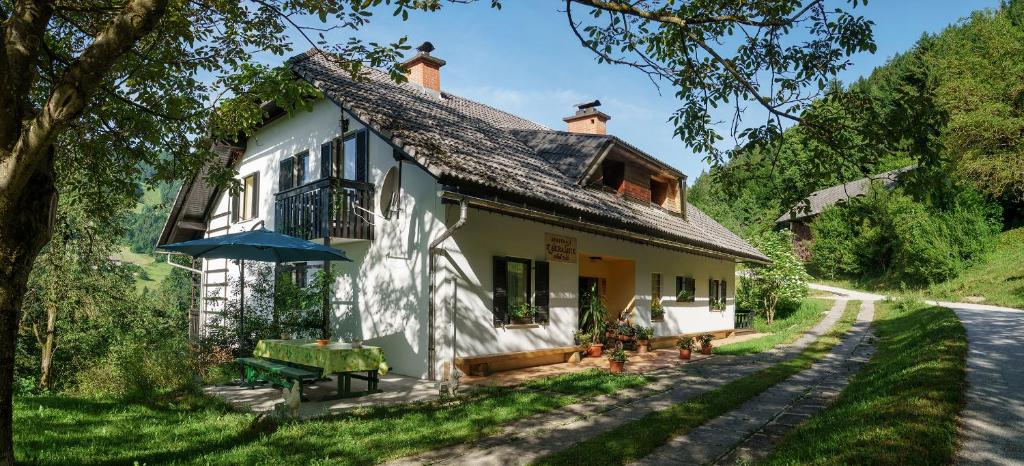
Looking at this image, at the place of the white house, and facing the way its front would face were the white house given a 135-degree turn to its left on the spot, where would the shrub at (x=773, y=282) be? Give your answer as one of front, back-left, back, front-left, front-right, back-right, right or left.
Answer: front-right

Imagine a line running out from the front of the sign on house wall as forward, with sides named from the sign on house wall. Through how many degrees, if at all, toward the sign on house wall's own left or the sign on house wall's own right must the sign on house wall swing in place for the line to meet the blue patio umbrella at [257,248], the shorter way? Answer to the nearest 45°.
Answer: approximately 90° to the sign on house wall's own right

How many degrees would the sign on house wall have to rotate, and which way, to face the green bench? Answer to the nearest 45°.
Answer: approximately 90° to its right

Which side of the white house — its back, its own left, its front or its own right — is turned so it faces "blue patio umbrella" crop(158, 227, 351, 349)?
right

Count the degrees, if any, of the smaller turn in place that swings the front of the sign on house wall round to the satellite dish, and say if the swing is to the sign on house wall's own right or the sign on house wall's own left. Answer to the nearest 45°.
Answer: approximately 90° to the sign on house wall's own right

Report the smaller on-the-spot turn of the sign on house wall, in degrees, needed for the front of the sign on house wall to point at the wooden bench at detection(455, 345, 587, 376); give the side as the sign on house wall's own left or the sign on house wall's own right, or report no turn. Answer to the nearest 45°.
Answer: approximately 90° to the sign on house wall's own right

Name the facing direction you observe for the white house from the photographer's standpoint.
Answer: facing the viewer and to the right of the viewer
